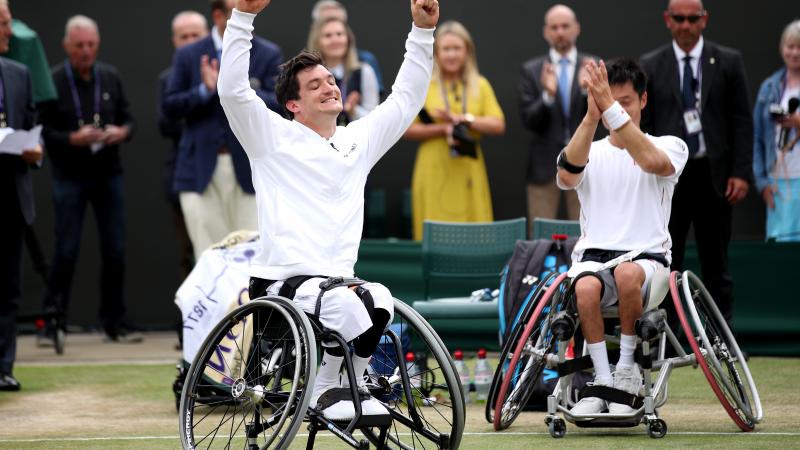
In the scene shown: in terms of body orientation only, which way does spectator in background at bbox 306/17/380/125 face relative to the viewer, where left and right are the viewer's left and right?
facing the viewer

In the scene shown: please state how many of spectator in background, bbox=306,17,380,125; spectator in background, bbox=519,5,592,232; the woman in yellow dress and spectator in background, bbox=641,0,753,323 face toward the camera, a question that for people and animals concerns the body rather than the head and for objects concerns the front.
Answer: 4

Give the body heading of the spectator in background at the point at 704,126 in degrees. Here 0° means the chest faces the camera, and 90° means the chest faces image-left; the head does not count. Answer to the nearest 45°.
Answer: approximately 0°

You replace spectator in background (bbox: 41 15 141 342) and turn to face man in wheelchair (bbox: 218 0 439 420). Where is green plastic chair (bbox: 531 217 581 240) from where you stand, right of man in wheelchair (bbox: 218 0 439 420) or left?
left

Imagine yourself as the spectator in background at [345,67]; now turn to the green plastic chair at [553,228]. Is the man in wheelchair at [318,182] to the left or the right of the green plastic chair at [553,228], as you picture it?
right

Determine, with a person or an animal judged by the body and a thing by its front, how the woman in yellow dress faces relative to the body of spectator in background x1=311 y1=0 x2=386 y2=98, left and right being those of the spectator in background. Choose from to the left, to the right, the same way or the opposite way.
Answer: the same way

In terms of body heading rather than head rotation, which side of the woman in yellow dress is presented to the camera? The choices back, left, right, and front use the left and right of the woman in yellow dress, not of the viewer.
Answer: front

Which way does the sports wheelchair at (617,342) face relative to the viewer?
toward the camera

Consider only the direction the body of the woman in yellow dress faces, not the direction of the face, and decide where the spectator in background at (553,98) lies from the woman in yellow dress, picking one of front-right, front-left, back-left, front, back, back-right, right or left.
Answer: left

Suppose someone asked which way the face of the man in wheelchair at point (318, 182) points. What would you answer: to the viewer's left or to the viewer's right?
to the viewer's right

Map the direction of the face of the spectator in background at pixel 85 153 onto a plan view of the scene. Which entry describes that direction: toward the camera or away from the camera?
toward the camera

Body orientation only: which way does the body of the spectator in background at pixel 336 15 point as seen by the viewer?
toward the camera
